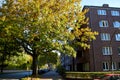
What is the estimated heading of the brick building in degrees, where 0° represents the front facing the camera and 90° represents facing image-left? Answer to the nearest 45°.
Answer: approximately 0°

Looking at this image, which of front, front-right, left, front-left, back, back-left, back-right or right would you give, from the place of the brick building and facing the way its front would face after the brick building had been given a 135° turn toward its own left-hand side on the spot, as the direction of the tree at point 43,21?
back
